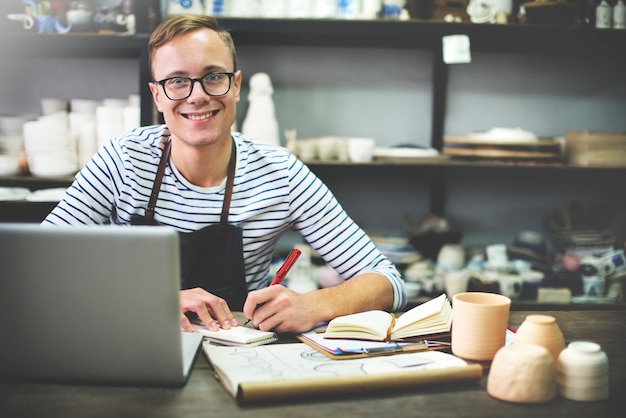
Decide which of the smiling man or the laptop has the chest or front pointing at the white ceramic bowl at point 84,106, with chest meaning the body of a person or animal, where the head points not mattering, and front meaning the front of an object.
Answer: the laptop

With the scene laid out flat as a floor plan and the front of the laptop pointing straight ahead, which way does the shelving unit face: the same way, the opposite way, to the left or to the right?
the opposite way

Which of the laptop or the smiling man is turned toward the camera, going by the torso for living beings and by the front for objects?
the smiling man

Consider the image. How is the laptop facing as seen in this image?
away from the camera

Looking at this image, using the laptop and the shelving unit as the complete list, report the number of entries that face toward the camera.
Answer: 1

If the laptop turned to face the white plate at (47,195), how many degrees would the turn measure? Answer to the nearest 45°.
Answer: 0° — it already faces it

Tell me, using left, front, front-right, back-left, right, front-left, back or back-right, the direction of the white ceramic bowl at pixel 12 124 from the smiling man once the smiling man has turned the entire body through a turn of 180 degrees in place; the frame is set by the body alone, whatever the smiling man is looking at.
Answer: front-left

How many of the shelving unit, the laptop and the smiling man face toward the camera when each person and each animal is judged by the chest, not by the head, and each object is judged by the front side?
2

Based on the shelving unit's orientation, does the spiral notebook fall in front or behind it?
in front

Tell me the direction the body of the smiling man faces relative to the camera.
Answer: toward the camera

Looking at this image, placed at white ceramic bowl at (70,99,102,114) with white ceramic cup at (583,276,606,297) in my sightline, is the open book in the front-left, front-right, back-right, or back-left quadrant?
front-right

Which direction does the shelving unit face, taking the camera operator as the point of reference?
facing the viewer
